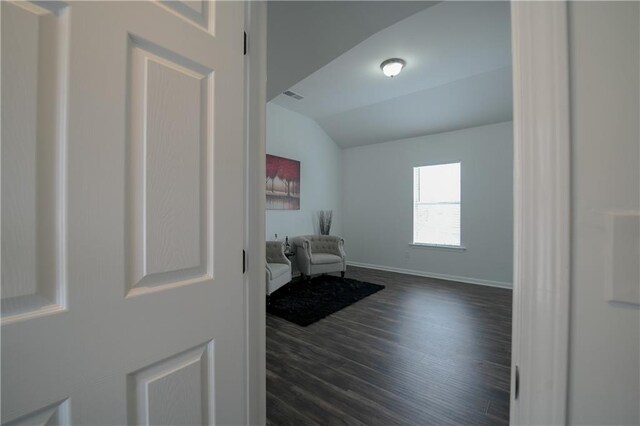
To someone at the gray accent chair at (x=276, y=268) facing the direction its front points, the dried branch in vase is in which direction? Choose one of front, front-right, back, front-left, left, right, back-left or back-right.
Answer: left

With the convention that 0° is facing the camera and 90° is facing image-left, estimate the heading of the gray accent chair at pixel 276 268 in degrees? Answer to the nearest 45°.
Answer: approximately 315°

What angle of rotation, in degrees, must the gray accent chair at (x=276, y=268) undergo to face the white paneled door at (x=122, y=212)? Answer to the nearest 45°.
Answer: approximately 45° to its right
